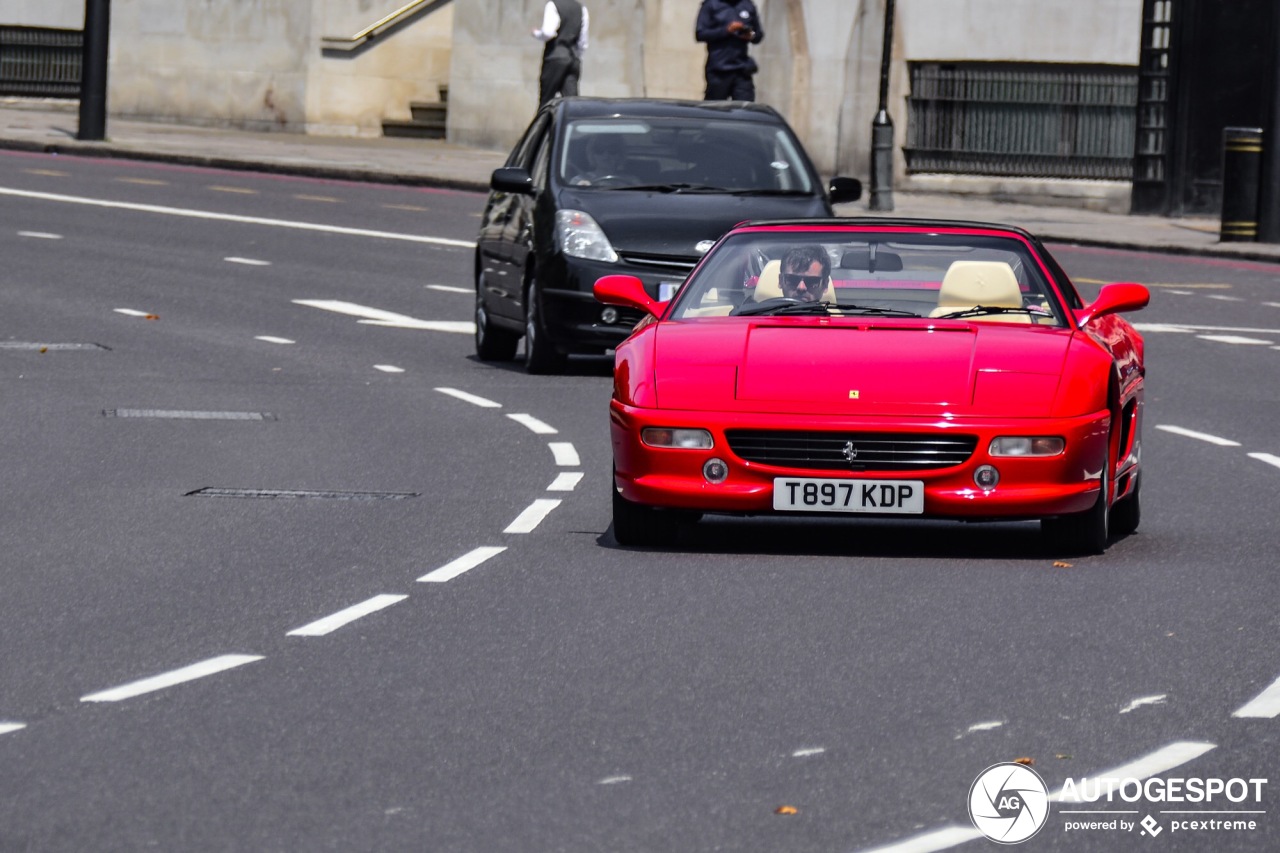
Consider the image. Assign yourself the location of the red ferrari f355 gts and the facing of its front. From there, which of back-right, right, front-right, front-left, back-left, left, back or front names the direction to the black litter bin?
back

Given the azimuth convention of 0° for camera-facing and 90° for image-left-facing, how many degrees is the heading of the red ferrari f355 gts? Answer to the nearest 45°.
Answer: approximately 0°

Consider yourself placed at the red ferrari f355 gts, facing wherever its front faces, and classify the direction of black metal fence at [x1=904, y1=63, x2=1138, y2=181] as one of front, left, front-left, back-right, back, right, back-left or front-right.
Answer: back

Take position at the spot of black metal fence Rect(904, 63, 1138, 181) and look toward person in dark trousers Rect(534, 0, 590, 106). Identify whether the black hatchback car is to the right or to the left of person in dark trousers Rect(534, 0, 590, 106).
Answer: left

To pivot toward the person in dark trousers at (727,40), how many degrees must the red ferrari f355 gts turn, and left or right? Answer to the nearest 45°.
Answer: approximately 180°

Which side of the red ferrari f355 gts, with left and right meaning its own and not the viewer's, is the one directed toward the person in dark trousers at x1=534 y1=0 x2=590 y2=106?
back

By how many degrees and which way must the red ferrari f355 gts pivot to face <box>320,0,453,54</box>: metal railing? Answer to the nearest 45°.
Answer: approximately 180°

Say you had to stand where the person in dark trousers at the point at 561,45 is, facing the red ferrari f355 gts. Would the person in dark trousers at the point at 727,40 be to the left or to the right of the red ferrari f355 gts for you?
left

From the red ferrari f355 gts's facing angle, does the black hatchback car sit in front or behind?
behind
